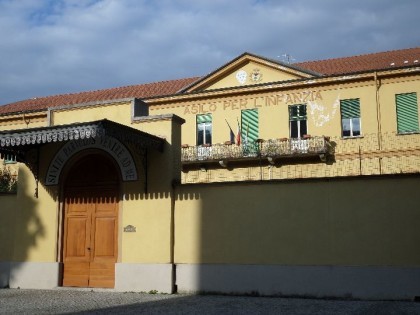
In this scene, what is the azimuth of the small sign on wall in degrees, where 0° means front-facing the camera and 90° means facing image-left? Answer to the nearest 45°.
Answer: approximately 0°

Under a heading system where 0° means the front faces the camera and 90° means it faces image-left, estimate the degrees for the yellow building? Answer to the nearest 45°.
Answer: approximately 0°
